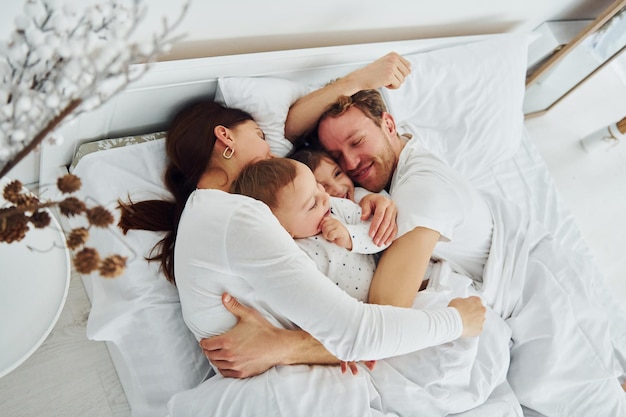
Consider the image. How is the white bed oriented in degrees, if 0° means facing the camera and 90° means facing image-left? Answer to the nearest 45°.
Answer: approximately 0°
